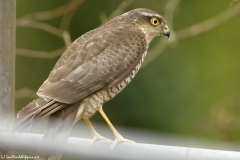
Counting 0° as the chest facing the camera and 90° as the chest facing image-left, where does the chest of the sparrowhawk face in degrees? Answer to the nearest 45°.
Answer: approximately 270°

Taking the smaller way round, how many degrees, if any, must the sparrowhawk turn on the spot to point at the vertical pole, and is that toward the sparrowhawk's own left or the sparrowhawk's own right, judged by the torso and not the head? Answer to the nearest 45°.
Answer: approximately 135° to the sparrowhawk's own right
